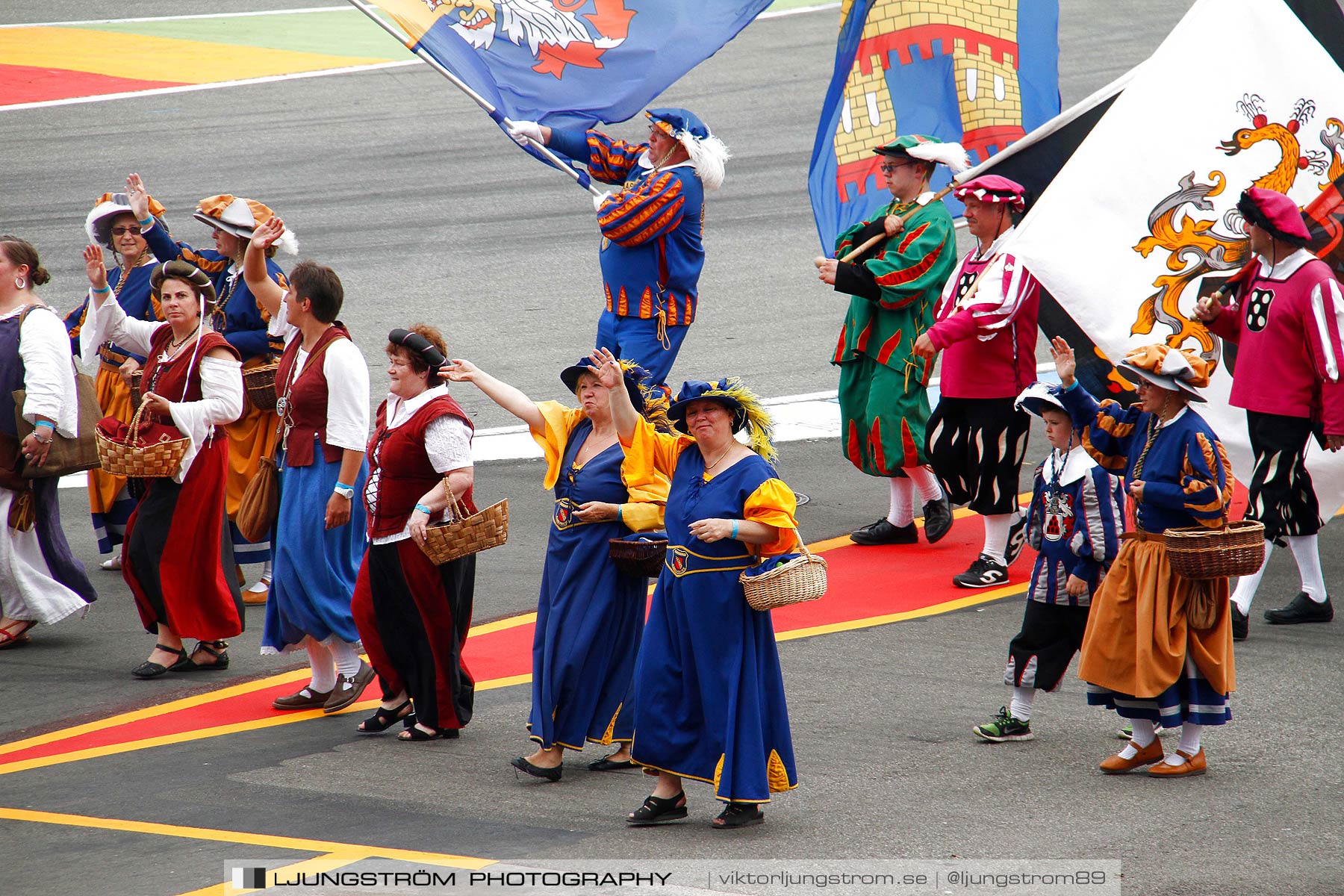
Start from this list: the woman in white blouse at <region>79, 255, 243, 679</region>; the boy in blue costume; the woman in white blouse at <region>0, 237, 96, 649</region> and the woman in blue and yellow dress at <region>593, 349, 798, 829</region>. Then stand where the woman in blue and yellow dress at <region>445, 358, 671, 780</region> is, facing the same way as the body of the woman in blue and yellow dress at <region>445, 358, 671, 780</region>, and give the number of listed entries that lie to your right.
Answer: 2

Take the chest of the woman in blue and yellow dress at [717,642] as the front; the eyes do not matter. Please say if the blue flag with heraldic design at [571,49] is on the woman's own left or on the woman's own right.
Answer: on the woman's own right

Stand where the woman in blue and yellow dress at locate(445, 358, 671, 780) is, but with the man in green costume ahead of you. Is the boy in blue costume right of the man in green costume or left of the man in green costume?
right

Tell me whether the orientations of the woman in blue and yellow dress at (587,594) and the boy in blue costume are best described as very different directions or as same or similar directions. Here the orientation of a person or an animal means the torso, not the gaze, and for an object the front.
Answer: same or similar directions

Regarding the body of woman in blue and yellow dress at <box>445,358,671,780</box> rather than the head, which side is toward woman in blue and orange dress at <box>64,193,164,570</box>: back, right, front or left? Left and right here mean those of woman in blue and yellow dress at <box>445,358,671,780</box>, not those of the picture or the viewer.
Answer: right

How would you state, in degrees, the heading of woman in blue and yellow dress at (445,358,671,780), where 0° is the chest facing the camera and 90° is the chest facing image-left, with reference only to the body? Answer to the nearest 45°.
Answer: approximately 45°

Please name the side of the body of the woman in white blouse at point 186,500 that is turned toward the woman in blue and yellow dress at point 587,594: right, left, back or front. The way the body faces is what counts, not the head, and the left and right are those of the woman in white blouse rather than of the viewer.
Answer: left

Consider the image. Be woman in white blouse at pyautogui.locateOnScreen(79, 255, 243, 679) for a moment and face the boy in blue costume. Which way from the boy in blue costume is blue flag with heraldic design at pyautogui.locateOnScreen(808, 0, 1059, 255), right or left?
left

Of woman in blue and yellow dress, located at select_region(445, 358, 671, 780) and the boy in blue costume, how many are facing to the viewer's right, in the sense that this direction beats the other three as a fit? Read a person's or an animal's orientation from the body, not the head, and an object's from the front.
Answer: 0

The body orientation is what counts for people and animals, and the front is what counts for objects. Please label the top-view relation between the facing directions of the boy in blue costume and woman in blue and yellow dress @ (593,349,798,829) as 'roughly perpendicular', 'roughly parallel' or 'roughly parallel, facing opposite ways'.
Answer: roughly parallel

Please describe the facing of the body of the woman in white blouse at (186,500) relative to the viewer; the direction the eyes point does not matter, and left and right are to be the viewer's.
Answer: facing the viewer and to the left of the viewer

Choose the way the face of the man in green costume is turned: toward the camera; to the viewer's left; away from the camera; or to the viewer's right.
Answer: to the viewer's left

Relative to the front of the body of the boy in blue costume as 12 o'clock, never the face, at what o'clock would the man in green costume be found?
The man in green costume is roughly at 4 o'clock from the boy in blue costume.

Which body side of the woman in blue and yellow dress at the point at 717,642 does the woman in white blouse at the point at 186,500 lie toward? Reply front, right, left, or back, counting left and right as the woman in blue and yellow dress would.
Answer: right

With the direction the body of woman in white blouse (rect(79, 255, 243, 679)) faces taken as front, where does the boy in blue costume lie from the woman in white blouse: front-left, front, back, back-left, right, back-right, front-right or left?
left

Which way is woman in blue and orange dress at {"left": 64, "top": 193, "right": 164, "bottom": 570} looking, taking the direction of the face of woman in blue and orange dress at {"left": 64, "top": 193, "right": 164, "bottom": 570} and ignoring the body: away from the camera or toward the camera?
toward the camera

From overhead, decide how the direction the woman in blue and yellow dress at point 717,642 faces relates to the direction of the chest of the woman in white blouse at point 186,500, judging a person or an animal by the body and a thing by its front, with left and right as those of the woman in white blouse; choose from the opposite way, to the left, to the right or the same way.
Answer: the same way
